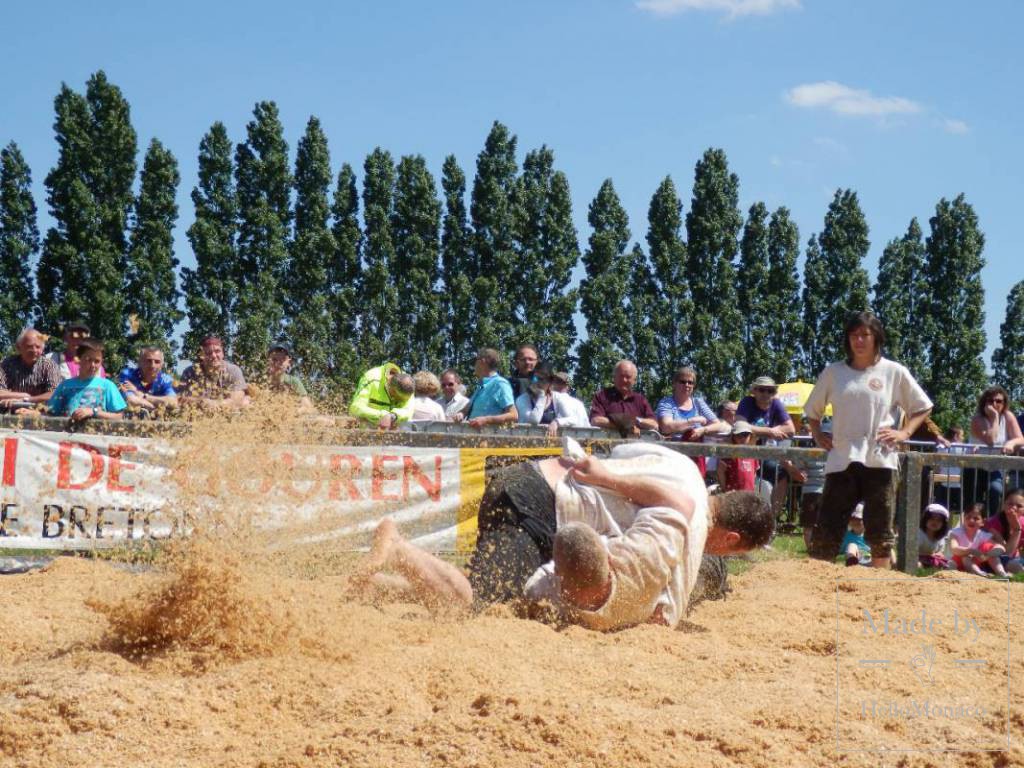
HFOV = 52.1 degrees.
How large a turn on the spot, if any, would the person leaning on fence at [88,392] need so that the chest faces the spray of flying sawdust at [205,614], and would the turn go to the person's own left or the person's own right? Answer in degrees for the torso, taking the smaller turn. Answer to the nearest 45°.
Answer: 0° — they already face it

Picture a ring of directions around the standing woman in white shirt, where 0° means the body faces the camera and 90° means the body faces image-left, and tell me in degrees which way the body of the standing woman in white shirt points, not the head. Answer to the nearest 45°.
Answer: approximately 0°

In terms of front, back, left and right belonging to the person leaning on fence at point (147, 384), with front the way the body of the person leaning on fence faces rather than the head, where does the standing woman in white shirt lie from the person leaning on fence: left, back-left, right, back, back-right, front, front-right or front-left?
front-left

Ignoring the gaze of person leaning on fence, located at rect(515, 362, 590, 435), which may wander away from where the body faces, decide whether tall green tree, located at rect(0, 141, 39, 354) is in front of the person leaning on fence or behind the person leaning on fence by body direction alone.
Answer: behind

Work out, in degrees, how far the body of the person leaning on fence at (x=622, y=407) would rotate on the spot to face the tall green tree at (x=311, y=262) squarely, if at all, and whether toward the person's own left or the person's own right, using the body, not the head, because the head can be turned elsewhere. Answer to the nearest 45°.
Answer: approximately 135° to the person's own right

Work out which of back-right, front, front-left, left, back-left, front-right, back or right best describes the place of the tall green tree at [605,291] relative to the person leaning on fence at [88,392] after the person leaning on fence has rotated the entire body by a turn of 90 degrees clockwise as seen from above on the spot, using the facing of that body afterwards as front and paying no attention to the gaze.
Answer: back-right

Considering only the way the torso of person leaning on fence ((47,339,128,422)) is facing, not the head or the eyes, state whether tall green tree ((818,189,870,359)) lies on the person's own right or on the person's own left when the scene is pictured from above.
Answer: on the person's own left

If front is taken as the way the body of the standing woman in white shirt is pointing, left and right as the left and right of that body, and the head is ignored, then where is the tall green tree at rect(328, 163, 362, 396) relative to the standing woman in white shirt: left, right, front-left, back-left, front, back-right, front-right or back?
back-right

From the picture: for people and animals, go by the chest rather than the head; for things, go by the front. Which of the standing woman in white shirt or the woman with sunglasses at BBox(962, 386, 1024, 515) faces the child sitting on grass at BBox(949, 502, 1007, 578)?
the woman with sunglasses
